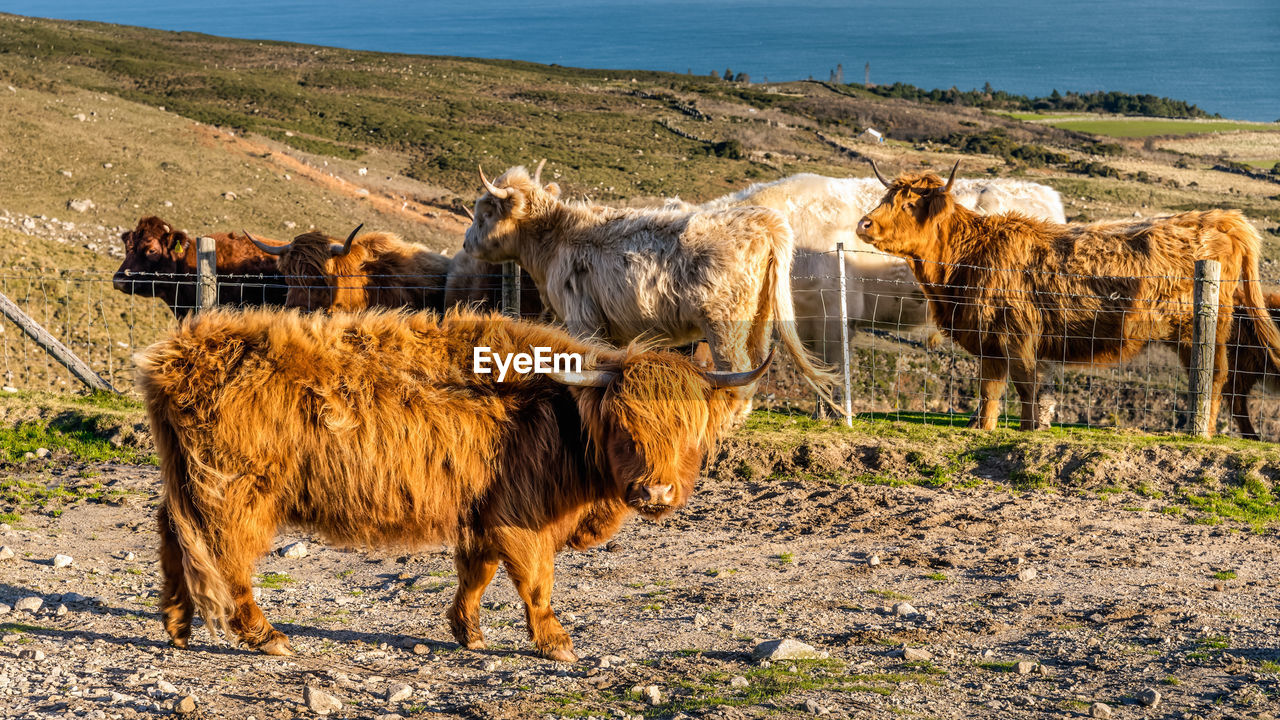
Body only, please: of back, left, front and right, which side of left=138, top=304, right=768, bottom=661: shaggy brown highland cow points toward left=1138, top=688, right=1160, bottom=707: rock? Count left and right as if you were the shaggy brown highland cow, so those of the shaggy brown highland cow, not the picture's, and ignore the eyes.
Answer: front

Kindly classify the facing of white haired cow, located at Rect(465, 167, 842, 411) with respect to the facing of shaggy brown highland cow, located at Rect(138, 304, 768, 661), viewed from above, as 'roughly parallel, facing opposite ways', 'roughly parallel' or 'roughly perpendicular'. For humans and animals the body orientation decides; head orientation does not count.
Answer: roughly parallel, facing opposite ways

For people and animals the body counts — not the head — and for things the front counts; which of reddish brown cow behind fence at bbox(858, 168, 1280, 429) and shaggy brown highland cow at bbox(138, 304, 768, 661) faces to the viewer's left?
the reddish brown cow behind fence

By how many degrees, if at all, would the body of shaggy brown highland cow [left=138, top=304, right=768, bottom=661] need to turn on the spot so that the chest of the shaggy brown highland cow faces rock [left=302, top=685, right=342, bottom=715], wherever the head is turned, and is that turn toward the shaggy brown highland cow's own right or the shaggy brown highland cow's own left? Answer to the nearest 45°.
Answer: approximately 90° to the shaggy brown highland cow's own right

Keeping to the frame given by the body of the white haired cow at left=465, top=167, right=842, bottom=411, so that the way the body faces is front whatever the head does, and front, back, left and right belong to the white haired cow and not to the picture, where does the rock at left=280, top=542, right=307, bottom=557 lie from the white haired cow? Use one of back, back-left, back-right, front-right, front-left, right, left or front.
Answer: front-left

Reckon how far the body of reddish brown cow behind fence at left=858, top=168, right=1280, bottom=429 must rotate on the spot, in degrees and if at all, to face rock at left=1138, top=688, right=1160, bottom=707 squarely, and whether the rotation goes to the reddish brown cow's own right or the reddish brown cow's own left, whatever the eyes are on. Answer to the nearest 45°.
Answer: approximately 90° to the reddish brown cow's own left

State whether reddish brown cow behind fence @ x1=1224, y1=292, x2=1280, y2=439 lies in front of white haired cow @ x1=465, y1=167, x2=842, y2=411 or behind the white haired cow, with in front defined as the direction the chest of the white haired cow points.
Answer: behind

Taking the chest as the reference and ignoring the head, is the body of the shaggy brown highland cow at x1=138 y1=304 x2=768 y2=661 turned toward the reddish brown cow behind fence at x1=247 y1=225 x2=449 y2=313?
no

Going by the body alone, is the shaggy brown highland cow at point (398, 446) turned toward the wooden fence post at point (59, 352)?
no

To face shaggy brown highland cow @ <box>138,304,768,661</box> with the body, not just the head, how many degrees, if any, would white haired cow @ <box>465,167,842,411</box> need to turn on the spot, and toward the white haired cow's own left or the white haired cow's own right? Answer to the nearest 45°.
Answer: approximately 90° to the white haired cow's own left

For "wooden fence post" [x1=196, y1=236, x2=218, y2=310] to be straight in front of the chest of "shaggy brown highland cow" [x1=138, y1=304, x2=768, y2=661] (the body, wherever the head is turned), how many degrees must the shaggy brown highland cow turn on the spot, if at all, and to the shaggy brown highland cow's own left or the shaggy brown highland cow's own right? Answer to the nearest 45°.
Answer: approximately 90° to the shaggy brown highland cow's own left

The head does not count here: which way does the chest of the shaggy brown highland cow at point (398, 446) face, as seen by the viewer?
to the viewer's right

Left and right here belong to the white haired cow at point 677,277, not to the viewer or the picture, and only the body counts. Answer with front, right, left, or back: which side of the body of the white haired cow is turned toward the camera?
left

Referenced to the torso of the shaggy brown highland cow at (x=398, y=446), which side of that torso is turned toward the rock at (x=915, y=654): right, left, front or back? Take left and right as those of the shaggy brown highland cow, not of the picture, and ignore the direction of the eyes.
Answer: front

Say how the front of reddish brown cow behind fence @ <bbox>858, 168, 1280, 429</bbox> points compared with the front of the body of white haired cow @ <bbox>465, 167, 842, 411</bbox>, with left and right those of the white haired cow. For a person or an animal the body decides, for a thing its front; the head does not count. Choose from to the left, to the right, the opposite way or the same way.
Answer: the same way

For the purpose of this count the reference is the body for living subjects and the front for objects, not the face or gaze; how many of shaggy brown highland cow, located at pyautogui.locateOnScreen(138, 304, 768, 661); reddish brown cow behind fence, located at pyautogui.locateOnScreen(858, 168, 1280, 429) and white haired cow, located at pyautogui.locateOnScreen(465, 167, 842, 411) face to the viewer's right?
1

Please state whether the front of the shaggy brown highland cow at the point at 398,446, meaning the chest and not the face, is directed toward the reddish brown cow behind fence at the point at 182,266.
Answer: no

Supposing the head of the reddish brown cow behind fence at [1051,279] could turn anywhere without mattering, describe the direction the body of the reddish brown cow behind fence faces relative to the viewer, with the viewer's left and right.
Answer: facing to the left of the viewer
